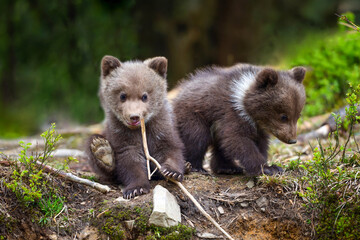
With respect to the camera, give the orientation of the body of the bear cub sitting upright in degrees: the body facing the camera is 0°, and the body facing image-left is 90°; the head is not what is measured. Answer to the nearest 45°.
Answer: approximately 0°

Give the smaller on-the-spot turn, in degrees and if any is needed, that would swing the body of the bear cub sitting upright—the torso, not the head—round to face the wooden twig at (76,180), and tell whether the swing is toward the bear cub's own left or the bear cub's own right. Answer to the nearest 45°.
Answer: approximately 45° to the bear cub's own right

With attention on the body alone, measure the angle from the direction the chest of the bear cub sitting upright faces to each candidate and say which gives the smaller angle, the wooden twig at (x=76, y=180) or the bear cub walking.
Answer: the wooden twig

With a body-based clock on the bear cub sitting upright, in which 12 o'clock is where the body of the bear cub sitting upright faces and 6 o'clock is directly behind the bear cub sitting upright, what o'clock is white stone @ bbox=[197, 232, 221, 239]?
The white stone is roughly at 11 o'clock from the bear cub sitting upright.

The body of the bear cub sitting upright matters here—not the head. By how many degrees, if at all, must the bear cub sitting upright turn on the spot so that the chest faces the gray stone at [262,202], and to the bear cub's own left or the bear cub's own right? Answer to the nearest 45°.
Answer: approximately 45° to the bear cub's own left

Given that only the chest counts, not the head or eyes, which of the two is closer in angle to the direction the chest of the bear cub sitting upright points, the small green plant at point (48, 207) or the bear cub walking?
the small green plant

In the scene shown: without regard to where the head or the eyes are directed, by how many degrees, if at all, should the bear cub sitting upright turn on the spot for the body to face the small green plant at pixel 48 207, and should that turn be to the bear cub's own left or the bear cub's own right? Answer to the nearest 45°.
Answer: approximately 45° to the bear cub's own right

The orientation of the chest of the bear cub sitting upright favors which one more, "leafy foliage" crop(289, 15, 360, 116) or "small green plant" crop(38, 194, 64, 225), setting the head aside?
the small green plant

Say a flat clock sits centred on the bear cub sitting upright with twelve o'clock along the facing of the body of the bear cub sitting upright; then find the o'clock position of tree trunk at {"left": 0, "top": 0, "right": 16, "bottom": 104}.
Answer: The tree trunk is roughly at 5 o'clock from the bear cub sitting upright.

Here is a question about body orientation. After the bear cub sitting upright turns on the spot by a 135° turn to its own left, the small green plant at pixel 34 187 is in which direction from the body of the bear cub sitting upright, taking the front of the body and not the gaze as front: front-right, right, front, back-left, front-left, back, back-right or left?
back

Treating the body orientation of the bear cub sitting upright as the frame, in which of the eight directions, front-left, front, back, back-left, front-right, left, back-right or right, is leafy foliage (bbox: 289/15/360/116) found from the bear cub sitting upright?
back-left

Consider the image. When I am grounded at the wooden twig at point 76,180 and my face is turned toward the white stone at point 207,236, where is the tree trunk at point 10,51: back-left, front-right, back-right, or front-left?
back-left

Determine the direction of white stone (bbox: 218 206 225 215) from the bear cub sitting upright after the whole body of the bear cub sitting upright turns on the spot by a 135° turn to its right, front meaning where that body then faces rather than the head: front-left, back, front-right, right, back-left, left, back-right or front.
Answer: back
